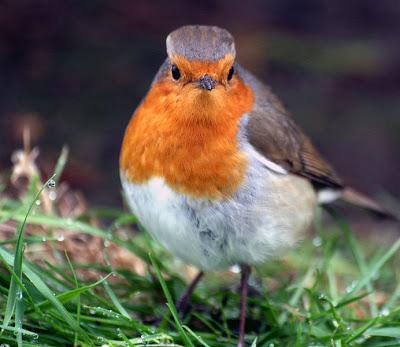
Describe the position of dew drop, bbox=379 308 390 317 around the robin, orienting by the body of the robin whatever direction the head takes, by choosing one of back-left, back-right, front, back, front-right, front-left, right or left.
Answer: back-left

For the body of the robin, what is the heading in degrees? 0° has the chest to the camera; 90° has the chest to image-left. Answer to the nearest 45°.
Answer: approximately 45°
